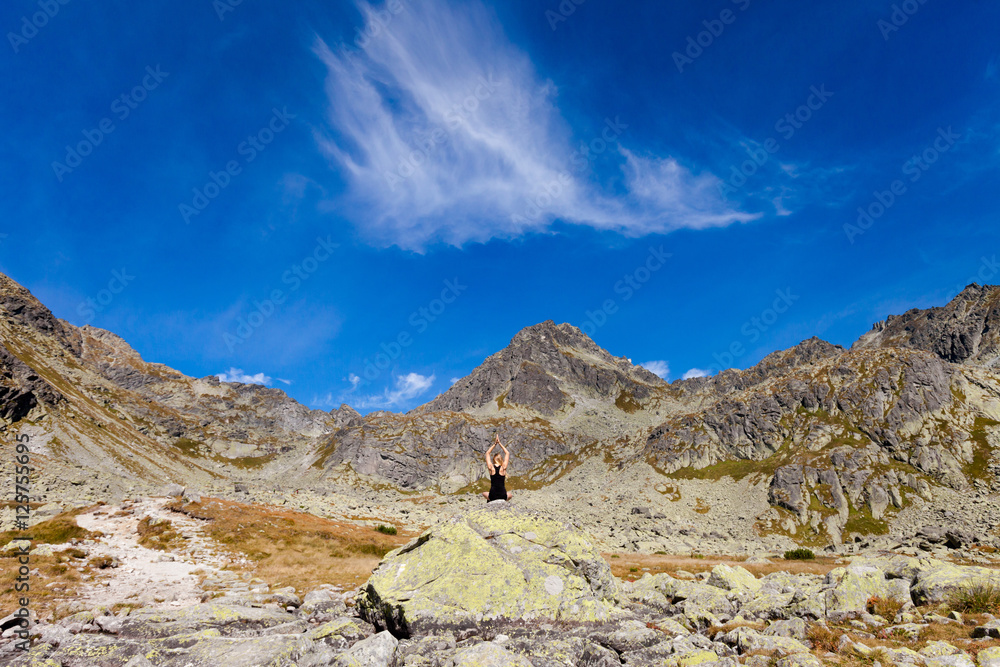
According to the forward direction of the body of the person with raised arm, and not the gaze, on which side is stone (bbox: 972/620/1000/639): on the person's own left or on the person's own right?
on the person's own right

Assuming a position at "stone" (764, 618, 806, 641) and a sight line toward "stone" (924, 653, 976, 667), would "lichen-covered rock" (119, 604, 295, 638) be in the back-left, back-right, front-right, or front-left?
back-right

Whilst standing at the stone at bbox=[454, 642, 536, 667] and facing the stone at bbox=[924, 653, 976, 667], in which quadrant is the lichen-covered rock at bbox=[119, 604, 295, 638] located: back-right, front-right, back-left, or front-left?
back-left

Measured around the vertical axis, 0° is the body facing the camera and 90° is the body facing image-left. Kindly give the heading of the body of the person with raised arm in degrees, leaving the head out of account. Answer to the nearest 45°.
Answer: approximately 180°

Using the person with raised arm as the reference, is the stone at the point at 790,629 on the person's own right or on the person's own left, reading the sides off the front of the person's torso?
on the person's own right

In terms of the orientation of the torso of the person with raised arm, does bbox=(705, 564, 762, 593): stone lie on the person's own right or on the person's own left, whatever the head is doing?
on the person's own right

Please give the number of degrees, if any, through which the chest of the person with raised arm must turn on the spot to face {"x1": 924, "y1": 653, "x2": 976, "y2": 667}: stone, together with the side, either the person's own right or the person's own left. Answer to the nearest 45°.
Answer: approximately 135° to the person's own right
